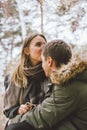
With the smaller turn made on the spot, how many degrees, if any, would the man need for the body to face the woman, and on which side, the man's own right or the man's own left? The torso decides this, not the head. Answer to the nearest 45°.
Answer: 0° — they already face them

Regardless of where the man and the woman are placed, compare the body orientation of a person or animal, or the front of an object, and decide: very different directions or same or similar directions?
very different directions

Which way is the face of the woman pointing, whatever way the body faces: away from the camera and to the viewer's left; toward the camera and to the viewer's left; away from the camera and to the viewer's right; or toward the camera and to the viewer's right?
toward the camera and to the viewer's right

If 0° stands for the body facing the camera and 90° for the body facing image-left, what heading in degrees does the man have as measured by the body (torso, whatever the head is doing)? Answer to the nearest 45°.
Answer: approximately 135°

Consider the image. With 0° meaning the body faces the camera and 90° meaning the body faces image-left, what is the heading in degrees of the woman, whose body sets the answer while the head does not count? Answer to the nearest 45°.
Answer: approximately 315°

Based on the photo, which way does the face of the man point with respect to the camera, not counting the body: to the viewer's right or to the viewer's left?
to the viewer's left
